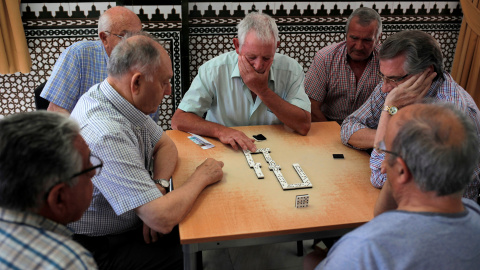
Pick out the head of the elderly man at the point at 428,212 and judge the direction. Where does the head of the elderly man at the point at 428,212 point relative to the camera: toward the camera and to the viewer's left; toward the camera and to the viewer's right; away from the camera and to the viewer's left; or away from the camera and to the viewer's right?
away from the camera and to the viewer's left

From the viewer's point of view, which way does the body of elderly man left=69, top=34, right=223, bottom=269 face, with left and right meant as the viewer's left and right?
facing to the right of the viewer

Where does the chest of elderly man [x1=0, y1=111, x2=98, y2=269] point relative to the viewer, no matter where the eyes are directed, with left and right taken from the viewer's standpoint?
facing away from the viewer and to the right of the viewer

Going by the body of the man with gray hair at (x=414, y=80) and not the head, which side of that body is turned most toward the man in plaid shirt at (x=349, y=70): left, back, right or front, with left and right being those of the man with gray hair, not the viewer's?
right

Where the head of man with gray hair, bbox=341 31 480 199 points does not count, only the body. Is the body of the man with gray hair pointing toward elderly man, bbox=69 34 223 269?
yes

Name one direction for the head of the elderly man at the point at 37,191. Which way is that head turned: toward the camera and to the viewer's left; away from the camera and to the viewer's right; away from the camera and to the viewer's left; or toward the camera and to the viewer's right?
away from the camera and to the viewer's right

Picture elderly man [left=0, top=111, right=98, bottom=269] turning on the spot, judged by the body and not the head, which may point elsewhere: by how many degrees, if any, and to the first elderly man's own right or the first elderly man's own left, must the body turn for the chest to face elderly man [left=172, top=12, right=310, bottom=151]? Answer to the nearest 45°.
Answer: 0° — they already face them

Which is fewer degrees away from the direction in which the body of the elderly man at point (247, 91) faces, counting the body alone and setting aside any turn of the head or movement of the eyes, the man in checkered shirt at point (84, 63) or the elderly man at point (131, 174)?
the elderly man

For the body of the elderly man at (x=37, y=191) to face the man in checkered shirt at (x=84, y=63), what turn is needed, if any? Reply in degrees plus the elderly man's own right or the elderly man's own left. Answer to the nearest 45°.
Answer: approximately 45° to the elderly man's own left

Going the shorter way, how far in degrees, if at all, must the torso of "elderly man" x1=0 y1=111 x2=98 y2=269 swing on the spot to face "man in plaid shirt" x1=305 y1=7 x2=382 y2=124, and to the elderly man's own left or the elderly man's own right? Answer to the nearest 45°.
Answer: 0° — they already face them

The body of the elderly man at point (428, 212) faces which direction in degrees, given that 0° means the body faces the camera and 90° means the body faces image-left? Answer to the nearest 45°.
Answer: approximately 135°

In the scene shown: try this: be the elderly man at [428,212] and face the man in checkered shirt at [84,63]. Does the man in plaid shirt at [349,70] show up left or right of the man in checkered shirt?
right
